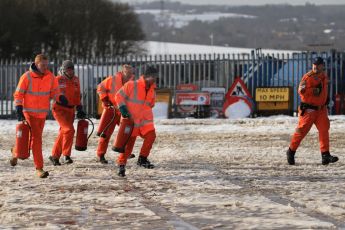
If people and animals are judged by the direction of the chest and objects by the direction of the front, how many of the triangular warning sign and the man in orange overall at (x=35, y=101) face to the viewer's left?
0

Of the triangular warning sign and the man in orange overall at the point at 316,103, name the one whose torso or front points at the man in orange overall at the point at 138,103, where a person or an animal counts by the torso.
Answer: the triangular warning sign

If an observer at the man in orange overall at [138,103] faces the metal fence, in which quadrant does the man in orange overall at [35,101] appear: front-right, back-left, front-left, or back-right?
back-left

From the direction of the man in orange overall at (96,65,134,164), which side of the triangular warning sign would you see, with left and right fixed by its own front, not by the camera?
front

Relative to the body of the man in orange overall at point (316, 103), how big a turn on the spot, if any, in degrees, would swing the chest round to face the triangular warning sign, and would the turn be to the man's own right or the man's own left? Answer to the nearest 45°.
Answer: approximately 135° to the man's own left

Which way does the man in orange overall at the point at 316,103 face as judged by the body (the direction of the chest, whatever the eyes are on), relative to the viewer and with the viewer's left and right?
facing the viewer and to the right of the viewer

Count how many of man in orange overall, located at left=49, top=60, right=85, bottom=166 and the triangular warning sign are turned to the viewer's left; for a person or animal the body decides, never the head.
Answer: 0

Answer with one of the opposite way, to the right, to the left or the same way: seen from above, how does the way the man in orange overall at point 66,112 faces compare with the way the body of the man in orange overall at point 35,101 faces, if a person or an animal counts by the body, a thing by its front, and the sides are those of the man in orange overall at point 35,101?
the same way

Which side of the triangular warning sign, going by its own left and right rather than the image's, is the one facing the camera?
front

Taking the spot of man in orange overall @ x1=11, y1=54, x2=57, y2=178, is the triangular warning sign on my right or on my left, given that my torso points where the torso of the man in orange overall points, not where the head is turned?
on my left

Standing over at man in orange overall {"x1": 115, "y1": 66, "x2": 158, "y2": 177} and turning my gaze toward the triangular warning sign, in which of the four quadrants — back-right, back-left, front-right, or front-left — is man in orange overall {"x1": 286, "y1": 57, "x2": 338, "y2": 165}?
front-right

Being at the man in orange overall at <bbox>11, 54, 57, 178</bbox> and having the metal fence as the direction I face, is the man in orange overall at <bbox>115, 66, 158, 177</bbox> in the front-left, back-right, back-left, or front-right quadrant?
front-right

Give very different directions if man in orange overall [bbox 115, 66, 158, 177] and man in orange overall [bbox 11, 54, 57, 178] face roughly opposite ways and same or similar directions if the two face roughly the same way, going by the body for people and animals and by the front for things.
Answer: same or similar directions

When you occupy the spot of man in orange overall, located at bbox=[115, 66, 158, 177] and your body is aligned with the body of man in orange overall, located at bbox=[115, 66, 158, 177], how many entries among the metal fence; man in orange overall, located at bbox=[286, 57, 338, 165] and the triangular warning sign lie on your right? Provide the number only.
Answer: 0

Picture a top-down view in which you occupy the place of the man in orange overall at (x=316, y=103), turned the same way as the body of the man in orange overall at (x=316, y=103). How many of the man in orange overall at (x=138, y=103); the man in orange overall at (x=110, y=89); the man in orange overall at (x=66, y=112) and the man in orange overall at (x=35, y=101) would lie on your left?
0

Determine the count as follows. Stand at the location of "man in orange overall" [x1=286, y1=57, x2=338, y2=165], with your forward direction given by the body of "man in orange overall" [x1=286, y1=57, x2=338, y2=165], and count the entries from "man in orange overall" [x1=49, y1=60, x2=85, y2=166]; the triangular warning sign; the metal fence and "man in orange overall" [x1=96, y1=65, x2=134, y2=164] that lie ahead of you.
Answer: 0

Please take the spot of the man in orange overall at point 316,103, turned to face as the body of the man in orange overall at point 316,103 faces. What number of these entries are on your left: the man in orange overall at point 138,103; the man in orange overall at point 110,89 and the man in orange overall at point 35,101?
0

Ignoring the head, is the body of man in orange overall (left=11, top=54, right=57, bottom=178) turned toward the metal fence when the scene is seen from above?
no

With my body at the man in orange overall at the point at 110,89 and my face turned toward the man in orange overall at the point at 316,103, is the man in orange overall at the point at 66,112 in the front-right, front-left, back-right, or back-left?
back-right
